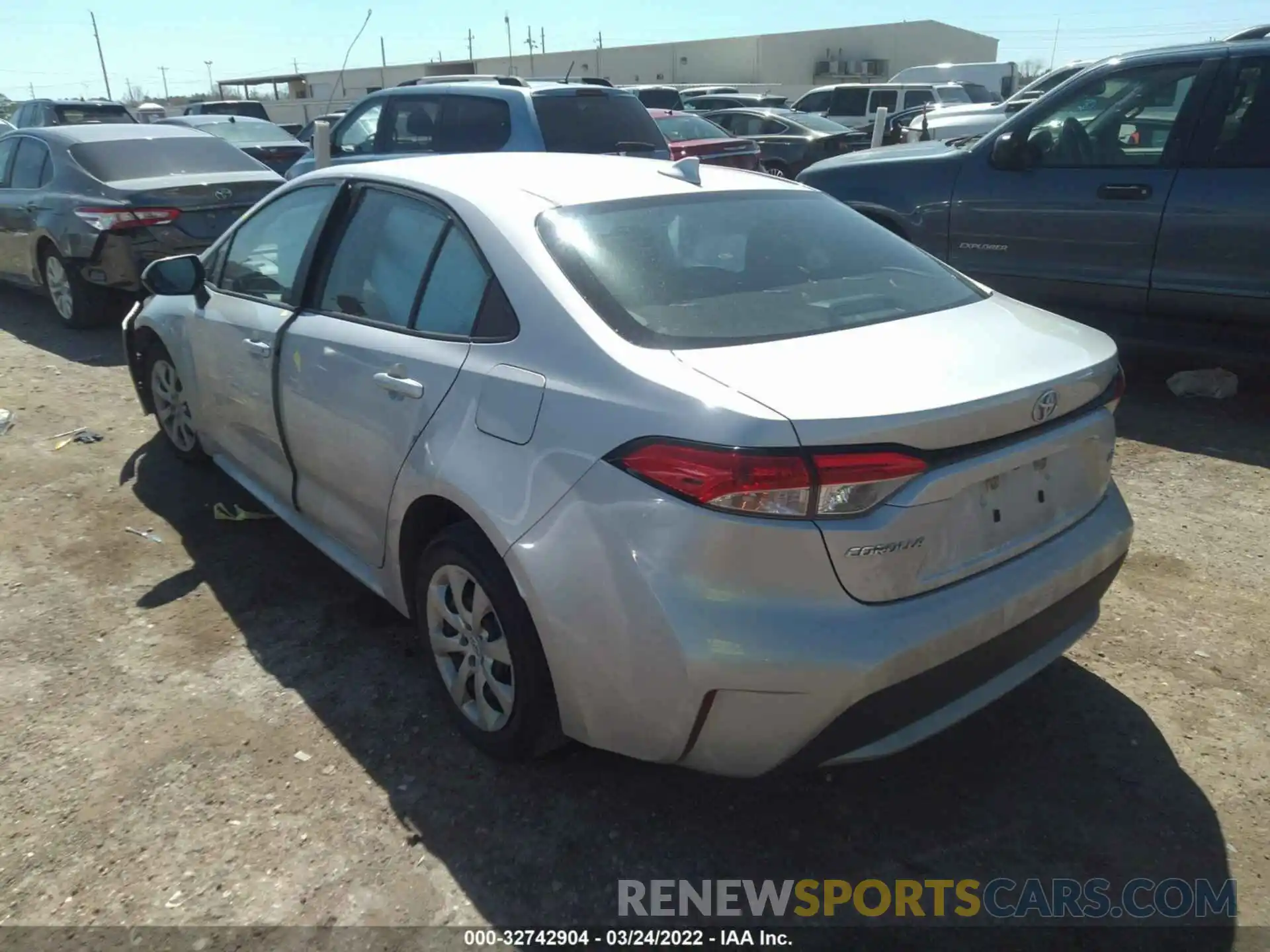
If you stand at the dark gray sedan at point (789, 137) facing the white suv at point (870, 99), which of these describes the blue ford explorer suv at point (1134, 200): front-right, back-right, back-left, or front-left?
back-right

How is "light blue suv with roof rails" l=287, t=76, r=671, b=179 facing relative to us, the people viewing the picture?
facing away from the viewer and to the left of the viewer

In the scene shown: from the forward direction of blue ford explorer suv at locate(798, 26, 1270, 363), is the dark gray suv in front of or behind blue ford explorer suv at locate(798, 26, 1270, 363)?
in front

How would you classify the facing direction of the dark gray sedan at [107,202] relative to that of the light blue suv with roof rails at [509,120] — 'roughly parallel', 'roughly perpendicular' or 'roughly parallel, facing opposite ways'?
roughly parallel

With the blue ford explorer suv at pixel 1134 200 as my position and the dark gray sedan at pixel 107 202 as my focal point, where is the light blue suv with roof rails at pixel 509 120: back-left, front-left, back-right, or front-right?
front-right

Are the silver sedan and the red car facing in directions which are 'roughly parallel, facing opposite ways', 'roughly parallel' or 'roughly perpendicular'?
roughly parallel

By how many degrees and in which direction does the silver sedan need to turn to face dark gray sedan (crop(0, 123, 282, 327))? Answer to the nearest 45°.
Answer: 0° — it already faces it

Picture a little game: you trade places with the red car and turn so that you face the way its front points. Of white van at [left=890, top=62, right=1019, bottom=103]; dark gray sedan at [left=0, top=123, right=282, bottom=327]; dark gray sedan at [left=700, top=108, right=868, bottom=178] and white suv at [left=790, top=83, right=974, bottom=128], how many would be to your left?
1

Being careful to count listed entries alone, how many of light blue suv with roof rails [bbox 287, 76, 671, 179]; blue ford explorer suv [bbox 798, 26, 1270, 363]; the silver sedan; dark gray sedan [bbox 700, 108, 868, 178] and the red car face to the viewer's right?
0

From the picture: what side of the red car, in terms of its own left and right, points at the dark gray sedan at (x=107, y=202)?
left

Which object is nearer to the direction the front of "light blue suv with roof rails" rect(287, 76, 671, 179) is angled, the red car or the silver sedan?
the red car

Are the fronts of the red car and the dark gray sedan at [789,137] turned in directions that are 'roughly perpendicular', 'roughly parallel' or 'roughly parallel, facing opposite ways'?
roughly parallel

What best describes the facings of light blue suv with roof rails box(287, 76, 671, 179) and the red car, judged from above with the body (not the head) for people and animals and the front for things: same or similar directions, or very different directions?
same or similar directions

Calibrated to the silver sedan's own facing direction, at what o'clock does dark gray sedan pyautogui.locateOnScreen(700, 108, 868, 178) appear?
The dark gray sedan is roughly at 2 o'clock from the silver sedan.

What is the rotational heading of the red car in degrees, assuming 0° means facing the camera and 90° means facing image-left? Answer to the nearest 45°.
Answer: approximately 135°

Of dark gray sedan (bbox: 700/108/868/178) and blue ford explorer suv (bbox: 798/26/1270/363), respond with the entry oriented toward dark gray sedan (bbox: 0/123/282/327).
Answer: the blue ford explorer suv

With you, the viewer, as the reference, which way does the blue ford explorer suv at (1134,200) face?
facing to the left of the viewer

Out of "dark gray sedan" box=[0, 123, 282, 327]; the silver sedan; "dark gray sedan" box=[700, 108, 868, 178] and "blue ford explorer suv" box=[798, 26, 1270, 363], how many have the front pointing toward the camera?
0

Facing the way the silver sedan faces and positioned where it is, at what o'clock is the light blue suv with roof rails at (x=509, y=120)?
The light blue suv with roof rails is roughly at 1 o'clock from the silver sedan.
